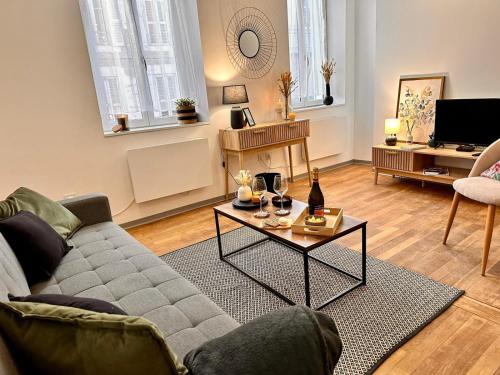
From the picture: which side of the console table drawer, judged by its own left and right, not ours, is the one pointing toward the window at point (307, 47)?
left

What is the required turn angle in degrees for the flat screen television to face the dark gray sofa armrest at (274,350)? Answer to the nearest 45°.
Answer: approximately 45° to its left

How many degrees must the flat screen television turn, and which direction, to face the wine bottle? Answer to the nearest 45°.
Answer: approximately 45° to its left

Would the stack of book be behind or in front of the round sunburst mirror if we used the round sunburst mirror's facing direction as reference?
in front

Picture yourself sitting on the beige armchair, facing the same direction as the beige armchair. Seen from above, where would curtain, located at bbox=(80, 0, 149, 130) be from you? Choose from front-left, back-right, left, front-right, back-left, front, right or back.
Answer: front-right

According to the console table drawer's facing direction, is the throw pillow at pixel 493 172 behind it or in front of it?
in front

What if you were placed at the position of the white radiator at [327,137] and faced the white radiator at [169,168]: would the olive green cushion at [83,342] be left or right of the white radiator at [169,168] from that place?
left

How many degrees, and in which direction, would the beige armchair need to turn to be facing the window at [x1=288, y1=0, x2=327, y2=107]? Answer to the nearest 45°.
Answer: approximately 90° to its right

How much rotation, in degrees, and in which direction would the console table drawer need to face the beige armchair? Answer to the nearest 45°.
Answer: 0° — it already faces it

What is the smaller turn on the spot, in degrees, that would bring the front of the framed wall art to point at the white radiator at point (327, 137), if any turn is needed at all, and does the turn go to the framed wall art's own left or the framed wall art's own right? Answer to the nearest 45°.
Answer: approximately 45° to the framed wall art's own right

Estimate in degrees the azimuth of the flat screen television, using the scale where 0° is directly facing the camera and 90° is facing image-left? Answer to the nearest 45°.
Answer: approximately 45°

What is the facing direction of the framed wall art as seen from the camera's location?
facing the viewer and to the left of the viewer

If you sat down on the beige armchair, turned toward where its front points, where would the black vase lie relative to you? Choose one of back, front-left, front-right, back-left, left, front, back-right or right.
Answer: right

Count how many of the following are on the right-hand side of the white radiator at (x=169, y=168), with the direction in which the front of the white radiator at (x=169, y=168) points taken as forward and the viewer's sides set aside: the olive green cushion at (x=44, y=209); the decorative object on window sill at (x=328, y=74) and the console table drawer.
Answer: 1

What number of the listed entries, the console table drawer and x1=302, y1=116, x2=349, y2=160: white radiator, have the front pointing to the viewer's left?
0

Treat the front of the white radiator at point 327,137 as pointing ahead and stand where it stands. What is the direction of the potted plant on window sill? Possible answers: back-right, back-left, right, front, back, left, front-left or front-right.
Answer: right

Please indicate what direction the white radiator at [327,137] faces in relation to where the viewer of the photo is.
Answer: facing the viewer and to the right of the viewer

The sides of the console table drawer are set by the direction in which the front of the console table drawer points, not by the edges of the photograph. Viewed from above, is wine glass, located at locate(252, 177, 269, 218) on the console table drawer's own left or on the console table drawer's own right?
on the console table drawer's own right

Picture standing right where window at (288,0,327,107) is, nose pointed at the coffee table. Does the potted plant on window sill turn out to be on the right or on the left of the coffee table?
right

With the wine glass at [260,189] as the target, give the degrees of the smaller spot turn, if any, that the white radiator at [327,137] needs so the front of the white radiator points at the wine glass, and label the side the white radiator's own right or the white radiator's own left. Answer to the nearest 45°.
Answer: approximately 45° to the white radiator's own right

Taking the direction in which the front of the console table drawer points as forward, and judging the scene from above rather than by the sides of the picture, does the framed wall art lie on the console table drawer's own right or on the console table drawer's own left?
on the console table drawer's own left

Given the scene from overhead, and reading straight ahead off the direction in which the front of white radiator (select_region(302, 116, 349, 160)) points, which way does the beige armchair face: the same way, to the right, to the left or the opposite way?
to the right
